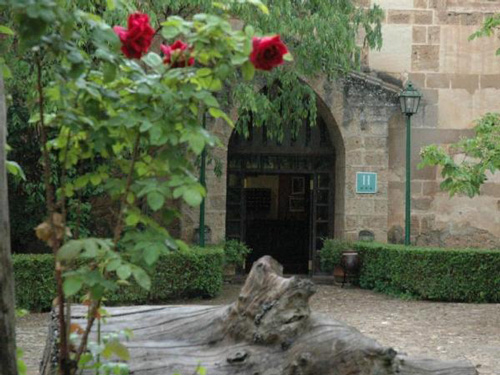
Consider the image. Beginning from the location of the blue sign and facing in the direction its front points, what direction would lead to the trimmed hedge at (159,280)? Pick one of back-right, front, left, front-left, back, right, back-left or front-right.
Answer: front-right

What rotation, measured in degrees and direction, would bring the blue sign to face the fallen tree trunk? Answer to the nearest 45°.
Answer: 0° — it already faces it

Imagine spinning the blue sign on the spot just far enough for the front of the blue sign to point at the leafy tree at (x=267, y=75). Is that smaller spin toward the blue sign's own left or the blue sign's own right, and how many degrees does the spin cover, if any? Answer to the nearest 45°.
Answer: approximately 45° to the blue sign's own right

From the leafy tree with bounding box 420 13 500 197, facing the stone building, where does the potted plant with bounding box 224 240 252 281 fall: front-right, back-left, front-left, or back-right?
front-left

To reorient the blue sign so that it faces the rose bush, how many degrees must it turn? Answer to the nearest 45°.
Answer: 0° — it already faces it

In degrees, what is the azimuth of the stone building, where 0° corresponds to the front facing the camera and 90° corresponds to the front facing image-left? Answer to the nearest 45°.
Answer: approximately 0°

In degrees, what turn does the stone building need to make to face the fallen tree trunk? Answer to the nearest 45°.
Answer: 0° — it already faces it

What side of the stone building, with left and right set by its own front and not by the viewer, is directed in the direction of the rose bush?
front

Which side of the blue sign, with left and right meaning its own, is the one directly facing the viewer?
front
